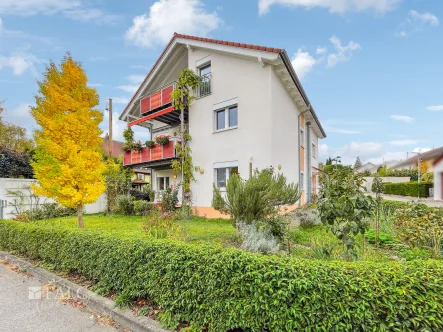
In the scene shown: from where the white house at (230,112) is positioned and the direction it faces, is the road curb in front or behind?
in front

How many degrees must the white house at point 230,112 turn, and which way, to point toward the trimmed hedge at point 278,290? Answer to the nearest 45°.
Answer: approximately 45° to its left

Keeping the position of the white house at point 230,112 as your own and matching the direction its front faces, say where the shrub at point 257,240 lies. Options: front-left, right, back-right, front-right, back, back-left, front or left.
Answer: front-left

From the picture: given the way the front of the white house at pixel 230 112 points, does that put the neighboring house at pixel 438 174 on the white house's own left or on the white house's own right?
on the white house's own left

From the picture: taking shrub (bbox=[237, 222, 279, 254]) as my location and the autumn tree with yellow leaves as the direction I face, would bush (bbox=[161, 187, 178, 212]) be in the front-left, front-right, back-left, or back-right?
front-right

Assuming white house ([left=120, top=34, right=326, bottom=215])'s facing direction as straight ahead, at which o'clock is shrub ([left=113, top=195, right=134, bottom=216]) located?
The shrub is roughly at 2 o'clock from the white house.

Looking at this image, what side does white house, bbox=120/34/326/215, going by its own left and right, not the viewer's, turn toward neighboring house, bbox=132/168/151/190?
right

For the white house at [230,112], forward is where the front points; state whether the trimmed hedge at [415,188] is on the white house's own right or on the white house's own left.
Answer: on the white house's own left

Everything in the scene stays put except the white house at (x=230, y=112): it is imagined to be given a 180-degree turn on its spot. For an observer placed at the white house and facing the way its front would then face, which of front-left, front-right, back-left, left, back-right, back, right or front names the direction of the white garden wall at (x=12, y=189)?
back-left

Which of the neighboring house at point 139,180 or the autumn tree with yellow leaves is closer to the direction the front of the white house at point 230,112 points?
the autumn tree with yellow leaves
